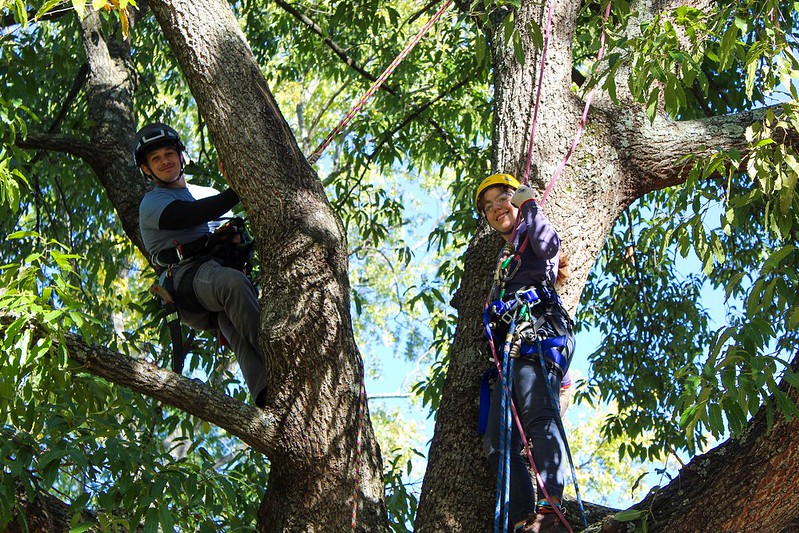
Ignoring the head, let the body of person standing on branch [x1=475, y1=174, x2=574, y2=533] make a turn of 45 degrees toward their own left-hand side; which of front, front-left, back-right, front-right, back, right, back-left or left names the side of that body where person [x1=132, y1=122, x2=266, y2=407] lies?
right

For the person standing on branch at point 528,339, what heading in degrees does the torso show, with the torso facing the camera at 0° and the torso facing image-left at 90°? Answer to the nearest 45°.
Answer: approximately 45°

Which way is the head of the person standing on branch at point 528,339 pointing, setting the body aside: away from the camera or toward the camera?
toward the camera

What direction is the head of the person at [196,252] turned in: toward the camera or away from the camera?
toward the camera
